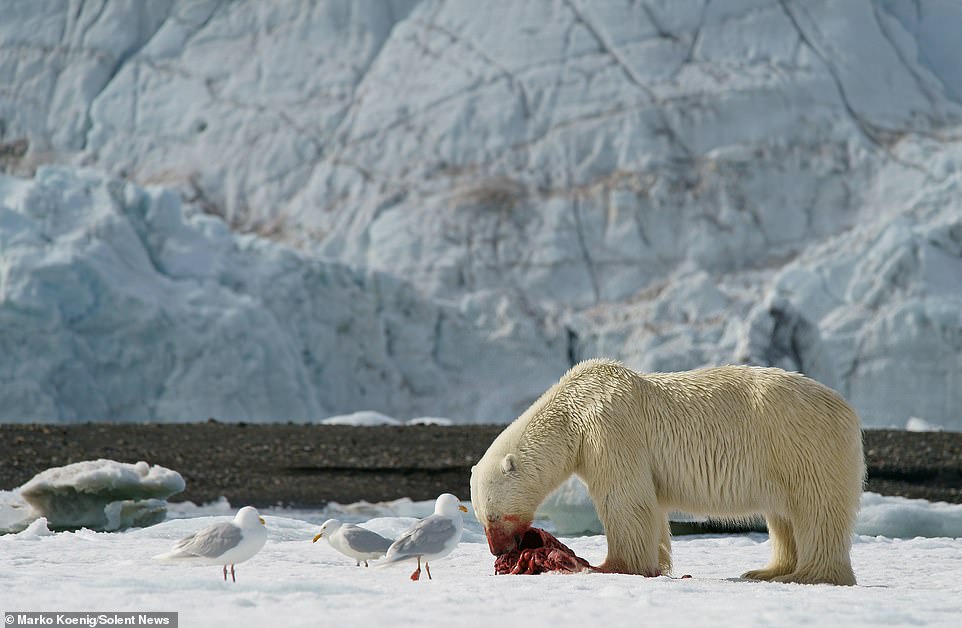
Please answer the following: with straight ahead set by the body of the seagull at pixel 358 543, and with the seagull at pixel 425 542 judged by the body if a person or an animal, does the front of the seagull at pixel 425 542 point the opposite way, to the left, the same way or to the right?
the opposite way

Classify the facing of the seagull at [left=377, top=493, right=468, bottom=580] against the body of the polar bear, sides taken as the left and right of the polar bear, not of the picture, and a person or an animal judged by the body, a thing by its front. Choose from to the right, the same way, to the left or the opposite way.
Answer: the opposite way

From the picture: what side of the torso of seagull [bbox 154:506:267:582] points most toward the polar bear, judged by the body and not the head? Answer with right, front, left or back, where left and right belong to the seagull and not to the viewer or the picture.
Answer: front

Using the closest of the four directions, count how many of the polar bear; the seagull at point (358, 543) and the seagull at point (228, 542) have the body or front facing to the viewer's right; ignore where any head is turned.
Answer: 1

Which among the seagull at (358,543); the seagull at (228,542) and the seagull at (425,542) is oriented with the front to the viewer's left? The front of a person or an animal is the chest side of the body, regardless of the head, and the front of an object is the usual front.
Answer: the seagull at (358,543)

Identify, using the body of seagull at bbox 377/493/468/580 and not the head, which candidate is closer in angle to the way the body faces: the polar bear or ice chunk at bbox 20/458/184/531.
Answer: the polar bear

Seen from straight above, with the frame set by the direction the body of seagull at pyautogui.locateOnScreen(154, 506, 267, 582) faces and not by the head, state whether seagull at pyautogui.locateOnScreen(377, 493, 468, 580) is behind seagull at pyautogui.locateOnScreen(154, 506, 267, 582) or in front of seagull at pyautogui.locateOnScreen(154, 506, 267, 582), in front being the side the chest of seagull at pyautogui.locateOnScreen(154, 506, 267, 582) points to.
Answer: in front

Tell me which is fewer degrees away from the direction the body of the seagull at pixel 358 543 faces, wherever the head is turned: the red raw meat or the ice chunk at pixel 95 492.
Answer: the ice chunk

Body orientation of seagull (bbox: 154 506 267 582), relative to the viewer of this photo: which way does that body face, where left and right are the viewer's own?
facing to the right of the viewer

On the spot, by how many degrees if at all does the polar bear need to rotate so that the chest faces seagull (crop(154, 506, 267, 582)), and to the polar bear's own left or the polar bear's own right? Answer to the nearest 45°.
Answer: approximately 45° to the polar bear's own left

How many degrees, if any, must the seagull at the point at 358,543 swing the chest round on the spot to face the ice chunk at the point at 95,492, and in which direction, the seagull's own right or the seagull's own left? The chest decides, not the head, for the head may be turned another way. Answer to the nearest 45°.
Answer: approximately 45° to the seagull's own right

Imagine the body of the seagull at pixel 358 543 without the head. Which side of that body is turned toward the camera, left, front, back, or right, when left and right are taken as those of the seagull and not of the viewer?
left

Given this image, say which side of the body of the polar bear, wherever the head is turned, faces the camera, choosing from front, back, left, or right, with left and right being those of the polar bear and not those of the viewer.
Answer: left

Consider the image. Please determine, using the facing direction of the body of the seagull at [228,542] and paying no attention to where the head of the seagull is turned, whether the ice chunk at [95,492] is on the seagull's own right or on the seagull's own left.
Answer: on the seagull's own left

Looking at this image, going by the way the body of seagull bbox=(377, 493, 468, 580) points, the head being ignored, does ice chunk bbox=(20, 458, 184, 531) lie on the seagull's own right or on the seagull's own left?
on the seagull's own left

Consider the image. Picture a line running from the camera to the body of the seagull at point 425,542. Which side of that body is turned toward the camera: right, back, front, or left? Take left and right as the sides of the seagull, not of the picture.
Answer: right

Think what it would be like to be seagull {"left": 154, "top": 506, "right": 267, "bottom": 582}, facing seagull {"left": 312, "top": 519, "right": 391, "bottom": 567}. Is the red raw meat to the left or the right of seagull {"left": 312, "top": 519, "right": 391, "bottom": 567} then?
right

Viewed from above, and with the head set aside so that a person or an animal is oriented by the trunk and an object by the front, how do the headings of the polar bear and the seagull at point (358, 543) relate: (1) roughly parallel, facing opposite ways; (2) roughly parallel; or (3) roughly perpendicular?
roughly parallel
